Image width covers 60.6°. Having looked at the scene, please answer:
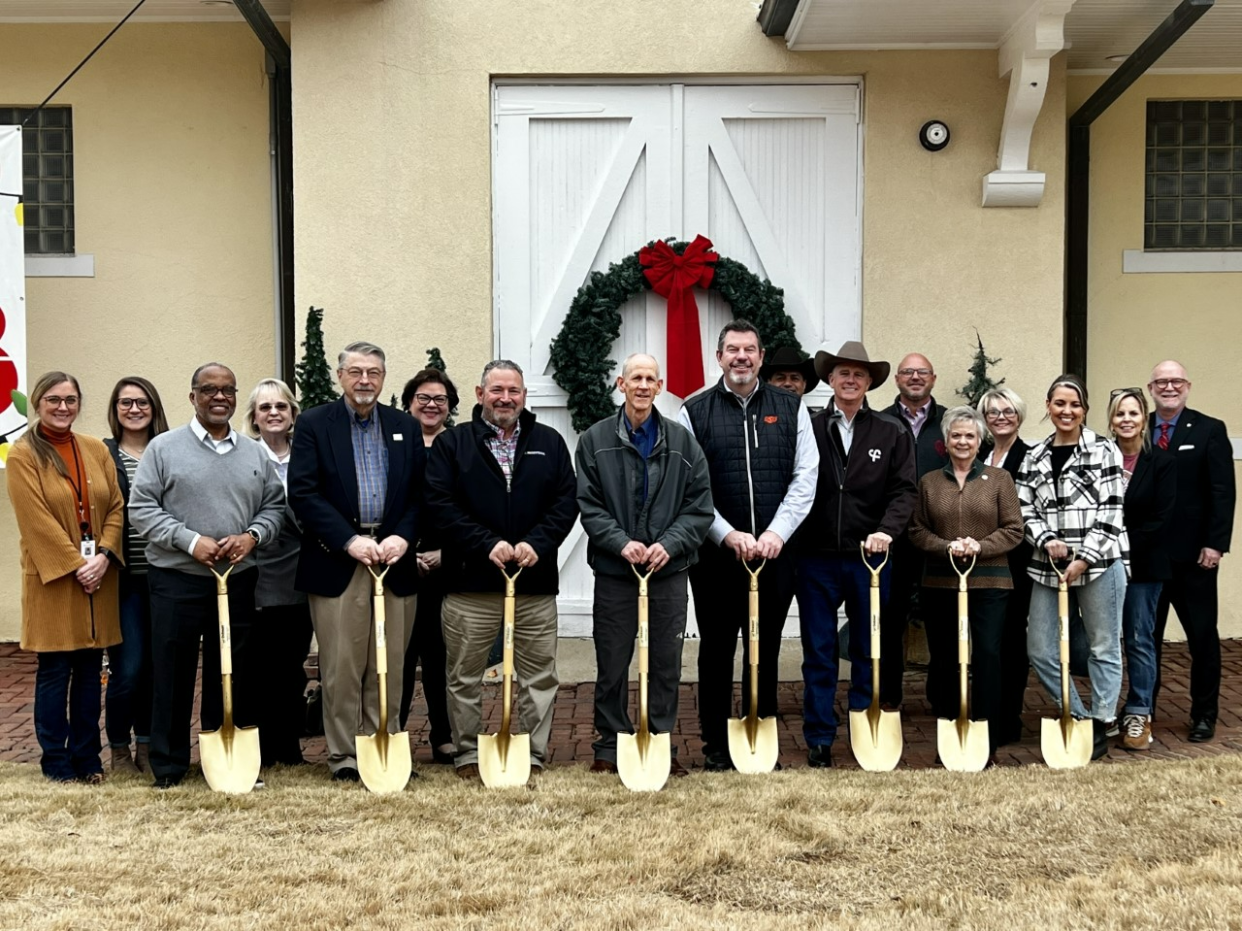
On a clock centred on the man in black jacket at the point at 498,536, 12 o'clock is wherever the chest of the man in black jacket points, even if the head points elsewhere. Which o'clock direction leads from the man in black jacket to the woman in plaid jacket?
The woman in plaid jacket is roughly at 9 o'clock from the man in black jacket.

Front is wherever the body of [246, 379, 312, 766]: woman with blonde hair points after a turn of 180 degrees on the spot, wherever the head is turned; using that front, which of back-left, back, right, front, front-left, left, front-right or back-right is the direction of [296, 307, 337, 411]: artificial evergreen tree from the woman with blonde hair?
front

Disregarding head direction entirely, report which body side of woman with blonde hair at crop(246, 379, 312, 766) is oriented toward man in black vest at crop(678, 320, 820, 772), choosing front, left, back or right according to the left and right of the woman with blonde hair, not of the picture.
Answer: left

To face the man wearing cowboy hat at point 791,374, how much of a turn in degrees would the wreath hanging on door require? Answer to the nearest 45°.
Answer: approximately 45° to its left

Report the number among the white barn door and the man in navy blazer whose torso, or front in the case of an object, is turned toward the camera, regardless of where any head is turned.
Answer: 2

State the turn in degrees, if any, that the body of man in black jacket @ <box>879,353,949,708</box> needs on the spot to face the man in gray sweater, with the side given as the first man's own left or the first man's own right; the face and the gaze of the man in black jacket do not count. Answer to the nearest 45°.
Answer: approximately 45° to the first man's own right

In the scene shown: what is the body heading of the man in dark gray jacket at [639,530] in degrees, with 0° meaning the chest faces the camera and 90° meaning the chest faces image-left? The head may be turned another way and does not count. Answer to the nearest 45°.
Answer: approximately 0°

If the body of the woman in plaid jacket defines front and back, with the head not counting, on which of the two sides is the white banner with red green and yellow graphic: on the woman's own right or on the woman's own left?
on the woman's own right

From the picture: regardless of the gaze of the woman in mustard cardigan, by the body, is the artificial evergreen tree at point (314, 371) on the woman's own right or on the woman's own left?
on the woman's own left

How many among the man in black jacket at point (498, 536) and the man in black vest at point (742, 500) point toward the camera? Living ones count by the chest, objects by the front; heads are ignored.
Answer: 2
